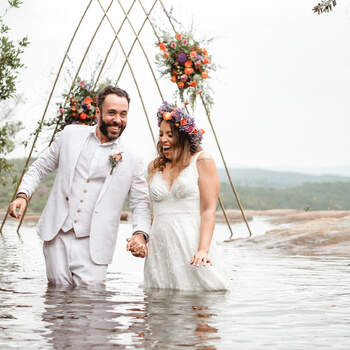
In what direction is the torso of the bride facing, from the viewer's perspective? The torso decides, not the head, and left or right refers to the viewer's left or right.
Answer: facing the viewer and to the left of the viewer

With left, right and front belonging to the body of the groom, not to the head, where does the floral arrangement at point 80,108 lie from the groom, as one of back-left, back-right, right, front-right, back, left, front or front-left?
back

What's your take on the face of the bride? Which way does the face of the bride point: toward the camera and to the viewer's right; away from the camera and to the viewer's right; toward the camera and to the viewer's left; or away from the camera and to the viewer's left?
toward the camera and to the viewer's left

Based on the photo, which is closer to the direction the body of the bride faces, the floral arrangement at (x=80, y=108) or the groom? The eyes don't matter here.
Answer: the groom

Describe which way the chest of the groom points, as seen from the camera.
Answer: toward the camera

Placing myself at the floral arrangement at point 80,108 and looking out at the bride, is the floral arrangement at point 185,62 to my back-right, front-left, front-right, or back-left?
front-left

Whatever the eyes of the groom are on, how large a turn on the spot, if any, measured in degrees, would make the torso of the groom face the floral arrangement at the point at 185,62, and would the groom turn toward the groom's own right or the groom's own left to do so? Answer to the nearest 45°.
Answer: approximately 180°

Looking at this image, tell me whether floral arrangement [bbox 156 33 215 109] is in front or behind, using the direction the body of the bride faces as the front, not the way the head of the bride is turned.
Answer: behind

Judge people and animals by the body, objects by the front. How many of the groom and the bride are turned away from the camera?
0

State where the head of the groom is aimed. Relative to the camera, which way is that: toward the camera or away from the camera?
toward the camera

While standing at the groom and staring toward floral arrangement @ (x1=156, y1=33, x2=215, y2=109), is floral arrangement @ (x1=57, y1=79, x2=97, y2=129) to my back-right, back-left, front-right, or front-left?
front-left

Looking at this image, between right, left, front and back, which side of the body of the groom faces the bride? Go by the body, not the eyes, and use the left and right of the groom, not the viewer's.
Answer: left
